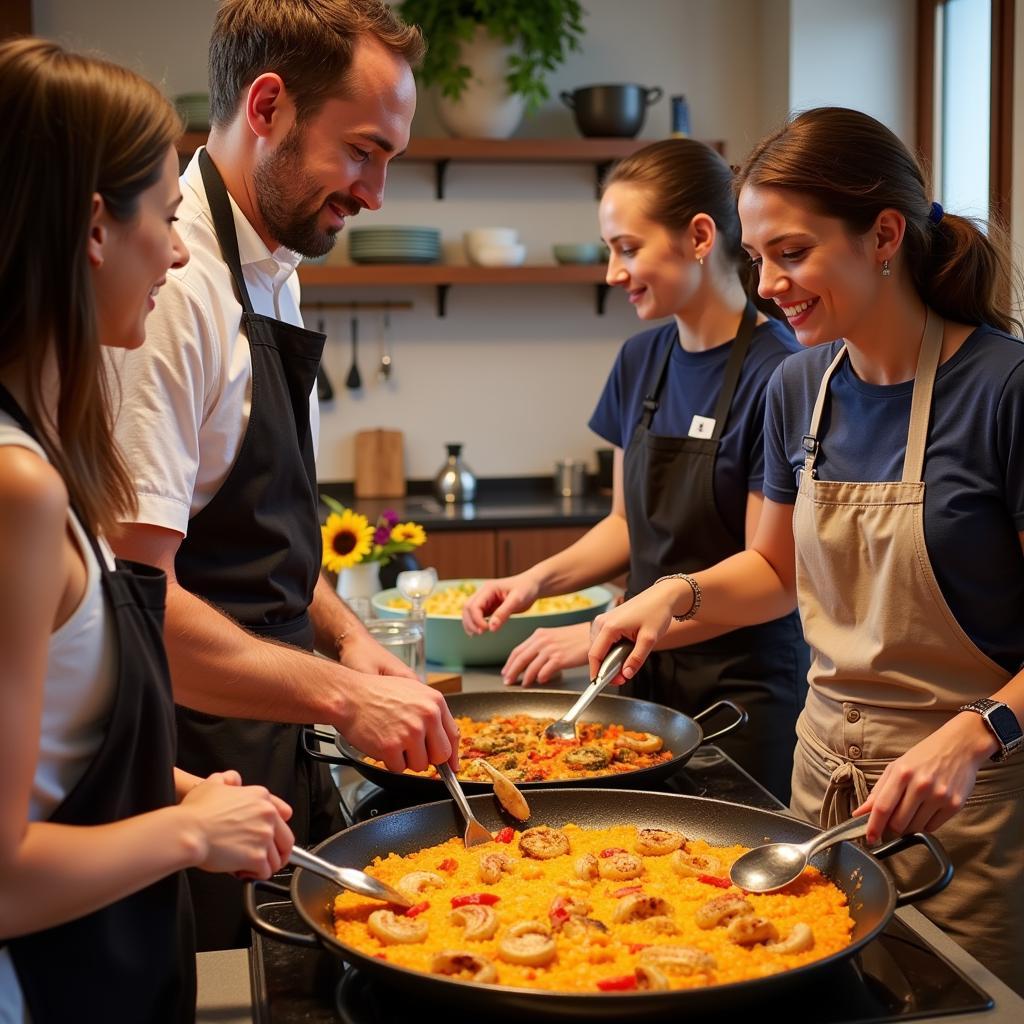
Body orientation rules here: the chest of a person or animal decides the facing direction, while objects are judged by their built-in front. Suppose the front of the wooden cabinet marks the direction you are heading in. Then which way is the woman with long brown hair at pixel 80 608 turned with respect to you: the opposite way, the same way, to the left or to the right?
to the left

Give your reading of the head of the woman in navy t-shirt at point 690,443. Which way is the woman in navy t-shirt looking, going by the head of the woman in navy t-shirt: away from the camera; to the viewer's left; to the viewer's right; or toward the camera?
to the viewer's left

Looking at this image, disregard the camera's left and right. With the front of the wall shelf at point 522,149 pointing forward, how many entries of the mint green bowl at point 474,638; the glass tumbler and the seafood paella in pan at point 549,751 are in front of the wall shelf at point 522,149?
3

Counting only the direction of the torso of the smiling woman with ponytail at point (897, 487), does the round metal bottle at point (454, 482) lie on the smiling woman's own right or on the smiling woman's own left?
on the smiling woman's own right

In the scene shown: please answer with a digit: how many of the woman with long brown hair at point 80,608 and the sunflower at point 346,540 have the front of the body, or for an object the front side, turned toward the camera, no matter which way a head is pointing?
1
